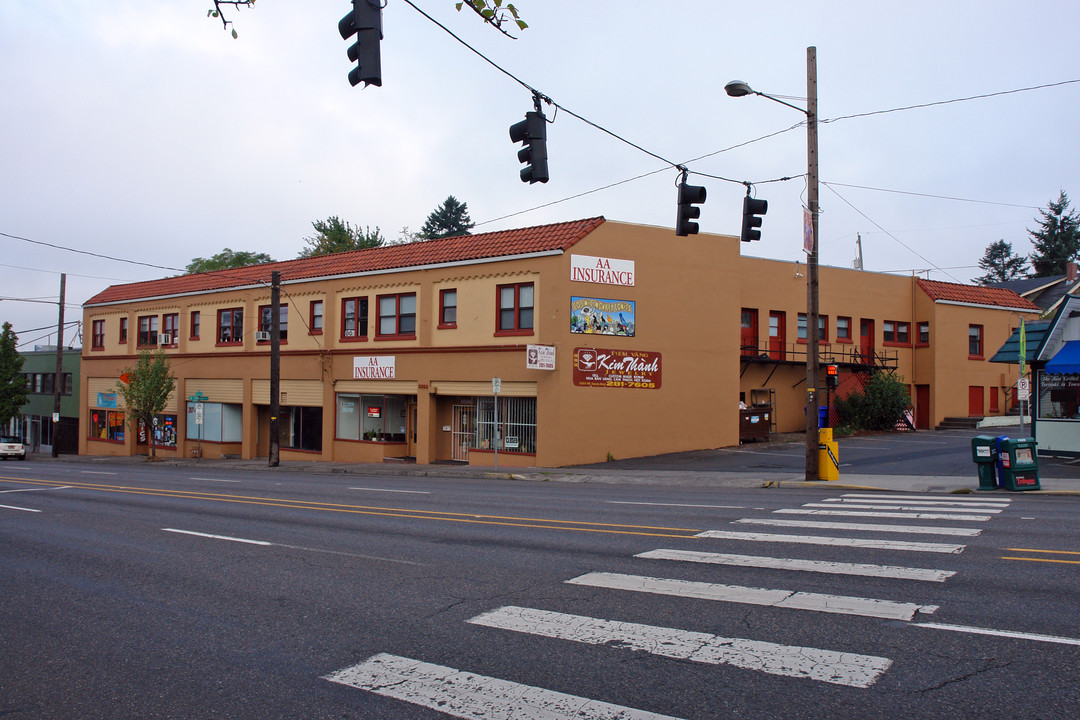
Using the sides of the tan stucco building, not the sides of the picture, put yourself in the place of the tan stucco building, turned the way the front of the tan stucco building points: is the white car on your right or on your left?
on your right

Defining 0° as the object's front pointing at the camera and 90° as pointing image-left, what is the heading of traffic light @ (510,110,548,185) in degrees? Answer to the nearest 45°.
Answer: approximately 90°

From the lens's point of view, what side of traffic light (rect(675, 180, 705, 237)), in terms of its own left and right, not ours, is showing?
right

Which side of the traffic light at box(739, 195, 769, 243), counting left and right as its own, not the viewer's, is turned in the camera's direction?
right

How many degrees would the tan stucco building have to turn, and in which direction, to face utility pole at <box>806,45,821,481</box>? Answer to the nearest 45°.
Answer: approximately 90° to its left

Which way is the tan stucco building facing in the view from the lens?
facing the viewer and to the left of the viewer
